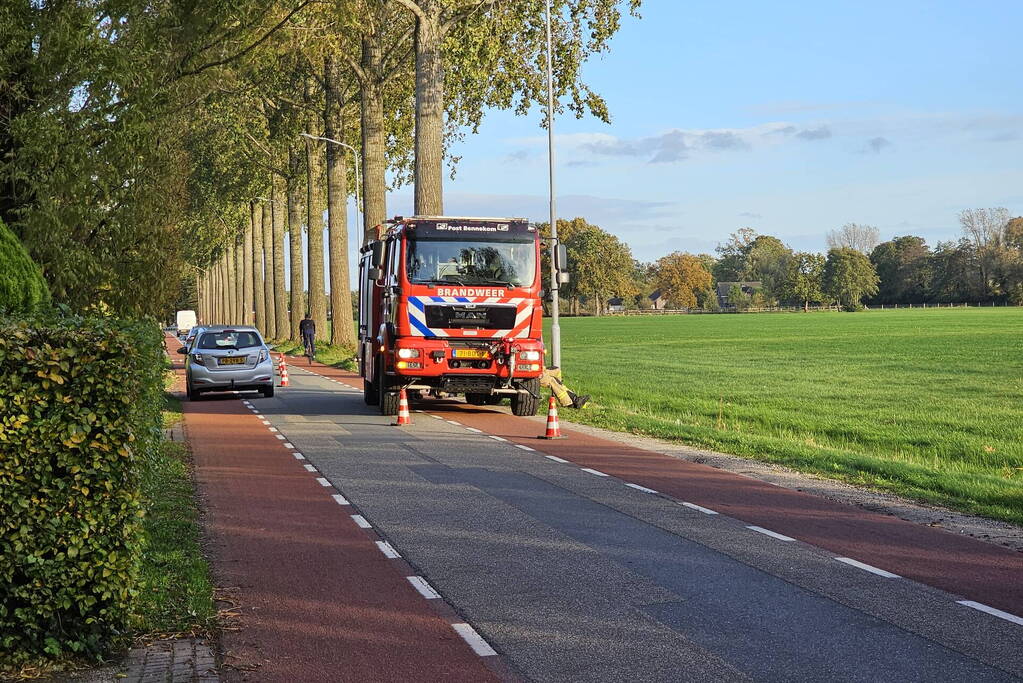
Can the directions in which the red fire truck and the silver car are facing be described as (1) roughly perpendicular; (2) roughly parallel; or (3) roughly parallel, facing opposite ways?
roughly parallel, facing opposite ways

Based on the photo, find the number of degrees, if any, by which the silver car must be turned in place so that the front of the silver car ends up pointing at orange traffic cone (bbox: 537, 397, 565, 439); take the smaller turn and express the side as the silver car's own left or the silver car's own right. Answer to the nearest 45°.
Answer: approximately 135° to the silver car's own right

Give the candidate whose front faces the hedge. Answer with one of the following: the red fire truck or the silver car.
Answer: the red fire truck

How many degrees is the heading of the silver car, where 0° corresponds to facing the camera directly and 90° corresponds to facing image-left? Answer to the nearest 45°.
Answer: approximately 180°

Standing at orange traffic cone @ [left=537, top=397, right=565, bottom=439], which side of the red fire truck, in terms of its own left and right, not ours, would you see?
front

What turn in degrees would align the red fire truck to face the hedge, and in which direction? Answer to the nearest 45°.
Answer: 0° — it already faces it

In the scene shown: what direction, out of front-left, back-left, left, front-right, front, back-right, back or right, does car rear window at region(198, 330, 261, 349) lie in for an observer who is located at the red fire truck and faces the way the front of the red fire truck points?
back-right

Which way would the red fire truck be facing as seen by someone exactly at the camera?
facing the viewer

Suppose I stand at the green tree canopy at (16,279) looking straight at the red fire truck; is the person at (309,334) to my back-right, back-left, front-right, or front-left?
front-left

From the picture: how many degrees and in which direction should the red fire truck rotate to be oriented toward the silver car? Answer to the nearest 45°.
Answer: approximately 135° to its right
